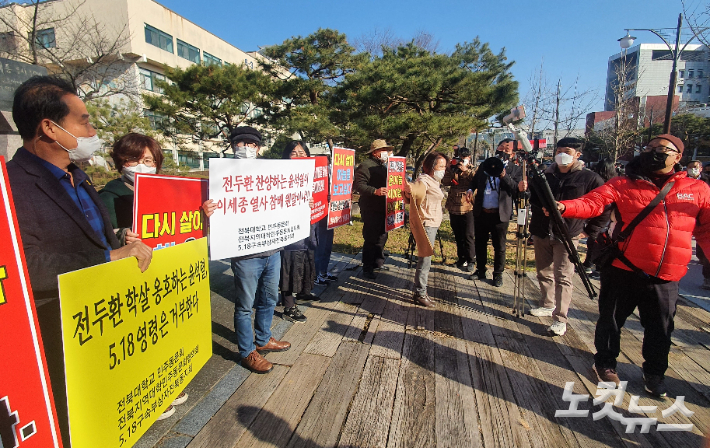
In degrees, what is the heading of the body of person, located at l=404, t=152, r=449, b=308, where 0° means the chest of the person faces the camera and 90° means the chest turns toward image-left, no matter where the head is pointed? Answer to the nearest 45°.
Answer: approximately 315°

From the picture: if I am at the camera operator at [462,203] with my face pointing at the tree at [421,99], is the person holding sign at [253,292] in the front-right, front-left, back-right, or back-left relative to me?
back-left

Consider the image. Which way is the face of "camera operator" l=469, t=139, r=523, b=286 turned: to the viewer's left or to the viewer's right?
to the viewer's left

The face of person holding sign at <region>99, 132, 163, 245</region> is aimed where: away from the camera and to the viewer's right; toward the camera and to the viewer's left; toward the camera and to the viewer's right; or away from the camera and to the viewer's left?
toward the camera and to the viewer's right

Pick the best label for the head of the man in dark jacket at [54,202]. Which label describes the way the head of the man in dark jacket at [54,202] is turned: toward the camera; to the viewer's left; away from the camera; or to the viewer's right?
to the viewer's right

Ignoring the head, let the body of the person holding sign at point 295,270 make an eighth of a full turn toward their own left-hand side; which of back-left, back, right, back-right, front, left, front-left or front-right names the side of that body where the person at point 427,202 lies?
front

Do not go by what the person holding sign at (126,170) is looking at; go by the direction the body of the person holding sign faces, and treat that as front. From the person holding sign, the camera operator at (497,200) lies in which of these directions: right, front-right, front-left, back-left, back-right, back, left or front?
front-left

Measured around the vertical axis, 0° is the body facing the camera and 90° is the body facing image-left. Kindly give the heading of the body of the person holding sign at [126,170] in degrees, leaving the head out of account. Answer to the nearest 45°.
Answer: approximately 315°

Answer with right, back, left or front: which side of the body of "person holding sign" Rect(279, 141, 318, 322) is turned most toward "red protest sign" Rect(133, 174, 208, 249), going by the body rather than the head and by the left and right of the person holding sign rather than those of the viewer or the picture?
right

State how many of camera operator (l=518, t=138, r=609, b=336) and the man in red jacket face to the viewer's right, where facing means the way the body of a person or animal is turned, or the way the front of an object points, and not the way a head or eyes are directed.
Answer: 0

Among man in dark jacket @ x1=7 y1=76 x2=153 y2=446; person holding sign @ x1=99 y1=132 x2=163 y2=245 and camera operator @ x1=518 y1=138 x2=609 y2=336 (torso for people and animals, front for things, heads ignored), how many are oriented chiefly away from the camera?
0
